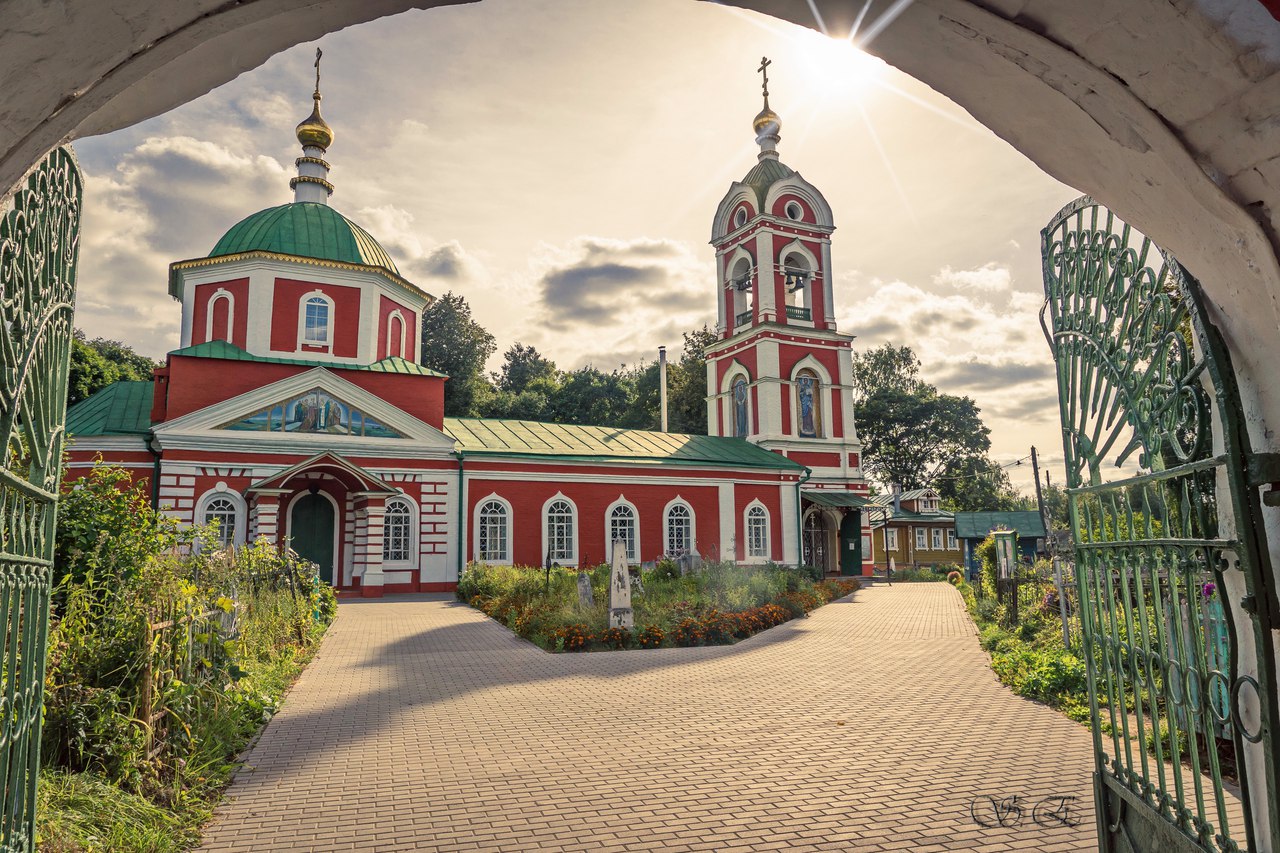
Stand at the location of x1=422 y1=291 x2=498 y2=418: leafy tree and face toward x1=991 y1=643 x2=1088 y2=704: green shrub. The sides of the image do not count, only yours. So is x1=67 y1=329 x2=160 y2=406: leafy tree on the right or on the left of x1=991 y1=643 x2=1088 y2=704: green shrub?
right

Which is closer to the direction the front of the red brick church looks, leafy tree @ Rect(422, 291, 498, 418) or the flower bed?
the flower bed

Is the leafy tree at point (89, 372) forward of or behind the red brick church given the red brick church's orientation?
behind

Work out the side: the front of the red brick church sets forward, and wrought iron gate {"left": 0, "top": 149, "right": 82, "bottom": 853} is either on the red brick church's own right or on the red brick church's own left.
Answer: on the red brick church's own right

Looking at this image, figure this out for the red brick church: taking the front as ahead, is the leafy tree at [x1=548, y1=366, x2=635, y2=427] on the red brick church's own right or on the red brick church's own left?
on the red brick church's own left
